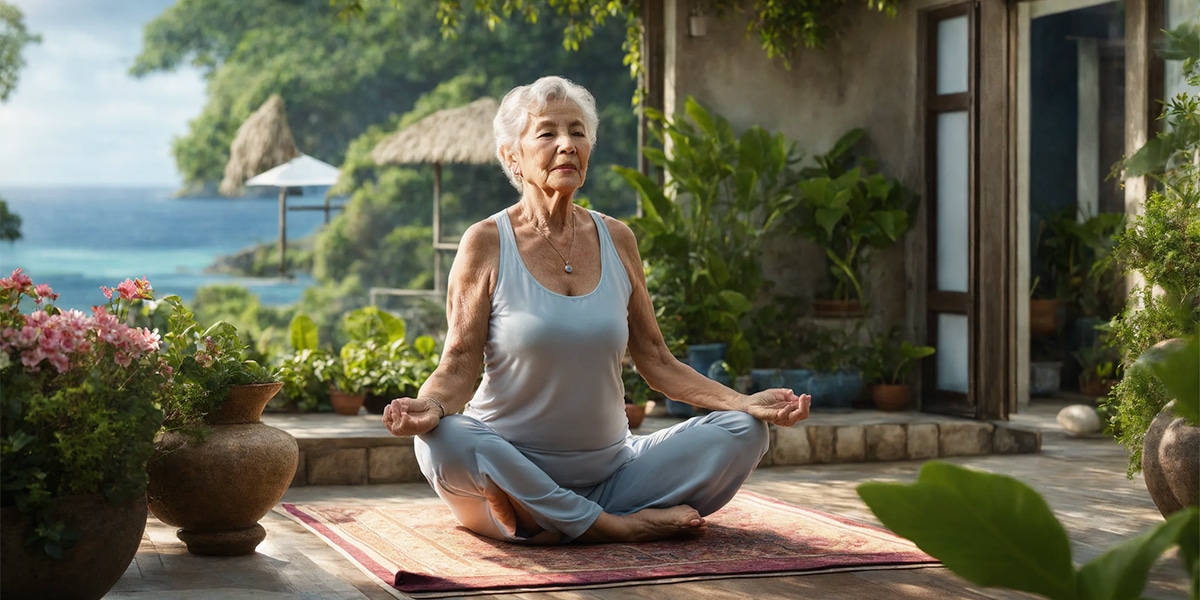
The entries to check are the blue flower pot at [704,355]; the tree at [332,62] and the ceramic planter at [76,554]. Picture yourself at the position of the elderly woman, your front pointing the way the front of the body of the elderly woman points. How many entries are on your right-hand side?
1

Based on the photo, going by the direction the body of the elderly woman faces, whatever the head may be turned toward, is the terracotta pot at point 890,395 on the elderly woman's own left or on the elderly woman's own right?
on the elderly woman's own left

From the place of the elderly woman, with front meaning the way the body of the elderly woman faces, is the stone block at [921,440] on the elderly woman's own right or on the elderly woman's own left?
on the elderly woman's own left

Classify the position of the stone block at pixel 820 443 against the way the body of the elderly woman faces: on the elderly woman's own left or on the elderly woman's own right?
on the elderly woman's own left

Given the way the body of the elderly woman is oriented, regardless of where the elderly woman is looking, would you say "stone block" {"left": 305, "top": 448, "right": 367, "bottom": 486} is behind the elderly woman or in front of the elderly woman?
behind

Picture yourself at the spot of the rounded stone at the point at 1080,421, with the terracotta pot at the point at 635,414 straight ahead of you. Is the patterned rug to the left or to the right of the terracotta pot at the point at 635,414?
left

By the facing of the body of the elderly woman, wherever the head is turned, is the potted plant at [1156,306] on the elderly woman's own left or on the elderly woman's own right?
on the elderly woman's own left

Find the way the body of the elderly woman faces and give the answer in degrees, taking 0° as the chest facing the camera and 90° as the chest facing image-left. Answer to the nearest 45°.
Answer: approximately 315°

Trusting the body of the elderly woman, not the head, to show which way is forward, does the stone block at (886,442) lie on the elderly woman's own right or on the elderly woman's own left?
on the elderly woman's own left

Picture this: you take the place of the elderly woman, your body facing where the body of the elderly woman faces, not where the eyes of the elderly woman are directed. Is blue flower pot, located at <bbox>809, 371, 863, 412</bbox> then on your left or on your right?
on your left

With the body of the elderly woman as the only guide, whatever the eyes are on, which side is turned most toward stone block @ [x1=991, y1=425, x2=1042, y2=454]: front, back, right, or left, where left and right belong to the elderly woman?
left

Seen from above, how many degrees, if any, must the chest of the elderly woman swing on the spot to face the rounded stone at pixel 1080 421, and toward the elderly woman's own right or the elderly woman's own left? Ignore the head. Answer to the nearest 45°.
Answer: approximately 90° to the elderly woman's own left
